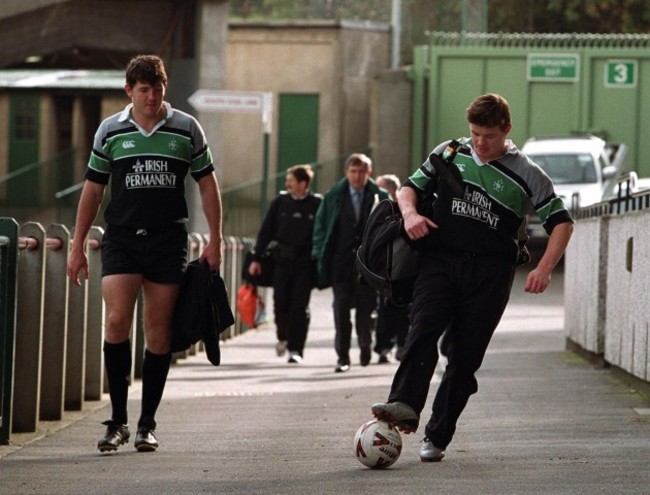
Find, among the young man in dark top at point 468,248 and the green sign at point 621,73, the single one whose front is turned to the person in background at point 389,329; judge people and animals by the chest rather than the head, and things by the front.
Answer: the green sign

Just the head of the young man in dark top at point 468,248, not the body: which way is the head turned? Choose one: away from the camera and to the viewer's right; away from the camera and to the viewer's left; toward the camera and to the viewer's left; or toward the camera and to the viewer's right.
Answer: toward the camera and to the viewer's left

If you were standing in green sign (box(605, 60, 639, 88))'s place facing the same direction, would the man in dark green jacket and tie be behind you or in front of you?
in front

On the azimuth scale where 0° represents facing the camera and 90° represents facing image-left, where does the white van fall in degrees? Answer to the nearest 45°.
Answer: approximately 45°

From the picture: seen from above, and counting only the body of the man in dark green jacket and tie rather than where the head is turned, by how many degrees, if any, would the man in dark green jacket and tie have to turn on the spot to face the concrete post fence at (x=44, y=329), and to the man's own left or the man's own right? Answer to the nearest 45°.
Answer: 0° — they already face it

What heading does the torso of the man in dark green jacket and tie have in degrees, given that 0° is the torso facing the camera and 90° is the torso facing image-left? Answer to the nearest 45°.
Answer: approximately 0°
